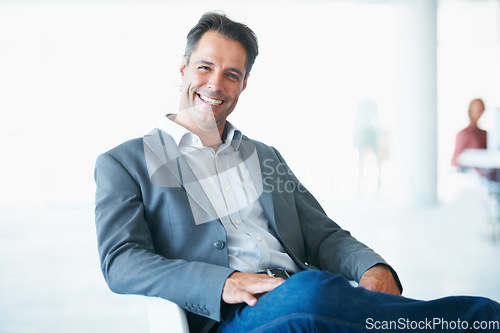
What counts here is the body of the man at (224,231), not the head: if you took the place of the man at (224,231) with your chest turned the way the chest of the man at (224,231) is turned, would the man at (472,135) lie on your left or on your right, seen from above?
on your left
